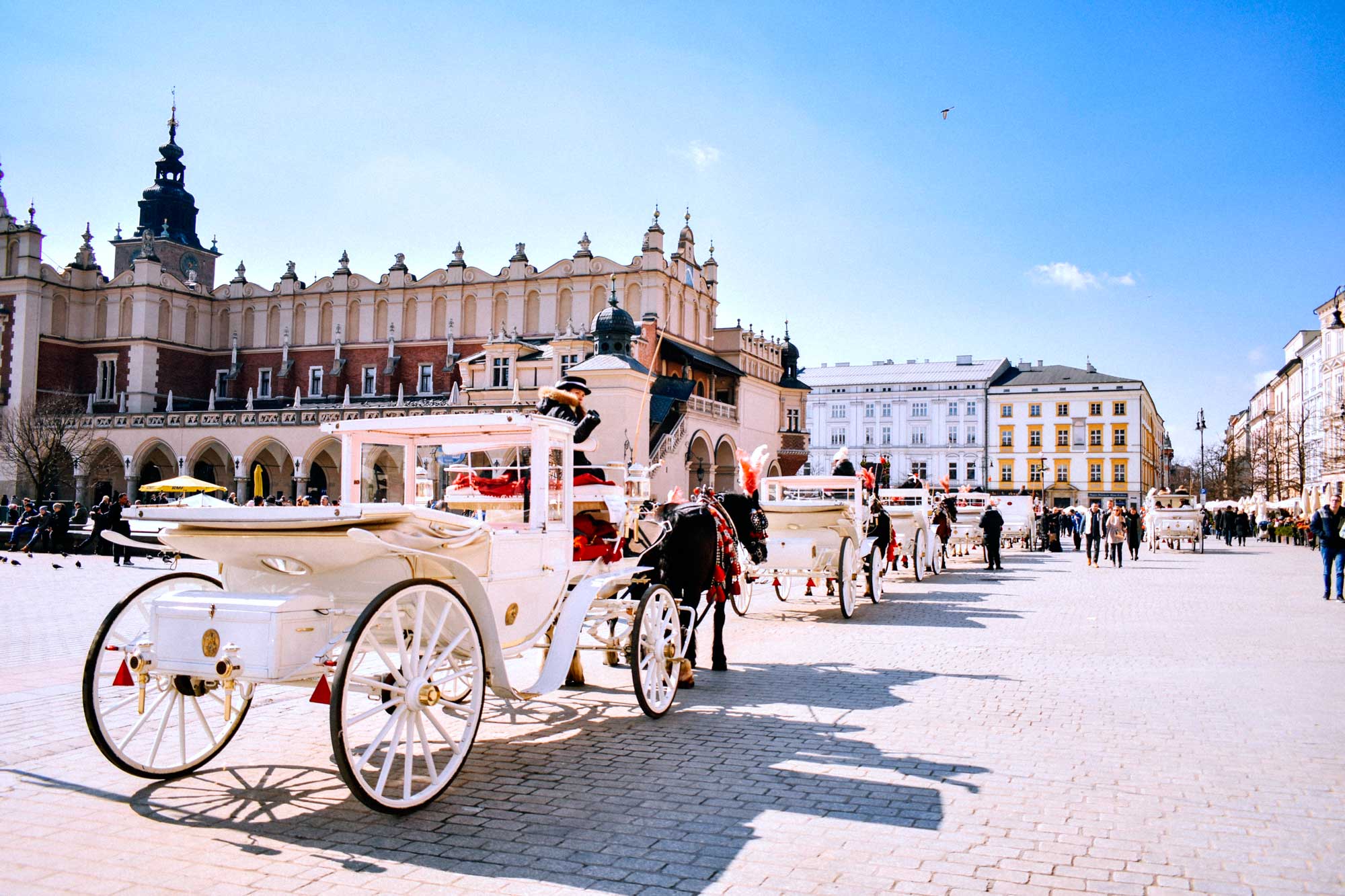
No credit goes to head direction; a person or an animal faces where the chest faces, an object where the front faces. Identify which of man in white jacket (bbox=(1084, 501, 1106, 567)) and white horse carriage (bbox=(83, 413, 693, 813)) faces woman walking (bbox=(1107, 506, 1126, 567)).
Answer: the white horse carriage

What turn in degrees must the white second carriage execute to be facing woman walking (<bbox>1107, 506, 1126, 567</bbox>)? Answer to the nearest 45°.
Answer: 0° — it already faces them

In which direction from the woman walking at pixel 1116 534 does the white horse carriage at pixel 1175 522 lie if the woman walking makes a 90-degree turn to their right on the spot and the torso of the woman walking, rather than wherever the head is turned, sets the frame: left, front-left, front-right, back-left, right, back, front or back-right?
right

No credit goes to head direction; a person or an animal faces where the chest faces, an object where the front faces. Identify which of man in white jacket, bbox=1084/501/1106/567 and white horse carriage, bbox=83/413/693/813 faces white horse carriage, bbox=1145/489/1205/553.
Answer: white horse carriage, bbox=83/413/693/813

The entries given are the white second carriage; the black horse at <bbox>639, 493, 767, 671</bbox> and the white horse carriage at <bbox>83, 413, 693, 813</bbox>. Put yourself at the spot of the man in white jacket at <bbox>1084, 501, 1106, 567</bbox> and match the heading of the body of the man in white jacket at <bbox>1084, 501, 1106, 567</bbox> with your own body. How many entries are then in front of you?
3

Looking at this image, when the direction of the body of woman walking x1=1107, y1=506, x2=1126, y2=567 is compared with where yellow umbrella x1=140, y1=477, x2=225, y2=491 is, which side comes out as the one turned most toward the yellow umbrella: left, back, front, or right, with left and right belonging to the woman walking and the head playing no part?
right

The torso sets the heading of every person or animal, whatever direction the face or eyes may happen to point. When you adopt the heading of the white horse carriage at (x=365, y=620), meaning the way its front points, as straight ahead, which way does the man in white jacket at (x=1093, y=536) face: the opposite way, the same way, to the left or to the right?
the opposite way

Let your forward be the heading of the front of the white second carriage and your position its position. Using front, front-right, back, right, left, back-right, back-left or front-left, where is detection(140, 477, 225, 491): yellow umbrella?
left

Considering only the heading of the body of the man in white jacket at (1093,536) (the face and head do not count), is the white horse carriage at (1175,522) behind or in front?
behind

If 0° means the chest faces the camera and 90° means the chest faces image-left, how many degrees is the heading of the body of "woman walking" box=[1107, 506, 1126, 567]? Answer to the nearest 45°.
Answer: approximately 0°
